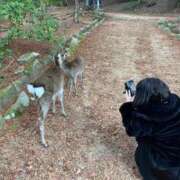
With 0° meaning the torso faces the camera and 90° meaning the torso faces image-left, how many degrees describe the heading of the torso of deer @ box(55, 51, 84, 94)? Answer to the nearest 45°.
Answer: approximately 45°

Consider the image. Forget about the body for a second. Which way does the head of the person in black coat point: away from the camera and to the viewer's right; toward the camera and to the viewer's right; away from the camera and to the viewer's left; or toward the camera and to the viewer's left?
away from the camera and to the viewer's left

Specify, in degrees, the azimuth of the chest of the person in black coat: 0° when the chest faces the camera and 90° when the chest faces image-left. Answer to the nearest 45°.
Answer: approximately 135°

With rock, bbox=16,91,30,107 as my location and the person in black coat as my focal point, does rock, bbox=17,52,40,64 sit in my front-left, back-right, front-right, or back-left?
back-left

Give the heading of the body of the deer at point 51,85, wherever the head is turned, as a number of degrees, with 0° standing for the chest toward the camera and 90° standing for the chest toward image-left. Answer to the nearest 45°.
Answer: approximately 225°

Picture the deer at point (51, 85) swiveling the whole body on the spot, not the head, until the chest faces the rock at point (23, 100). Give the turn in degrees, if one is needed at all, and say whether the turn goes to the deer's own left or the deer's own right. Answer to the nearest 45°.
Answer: approximately 90° to the deer's own left

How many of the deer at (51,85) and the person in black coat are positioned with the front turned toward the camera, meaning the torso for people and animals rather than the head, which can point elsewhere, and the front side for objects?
0
